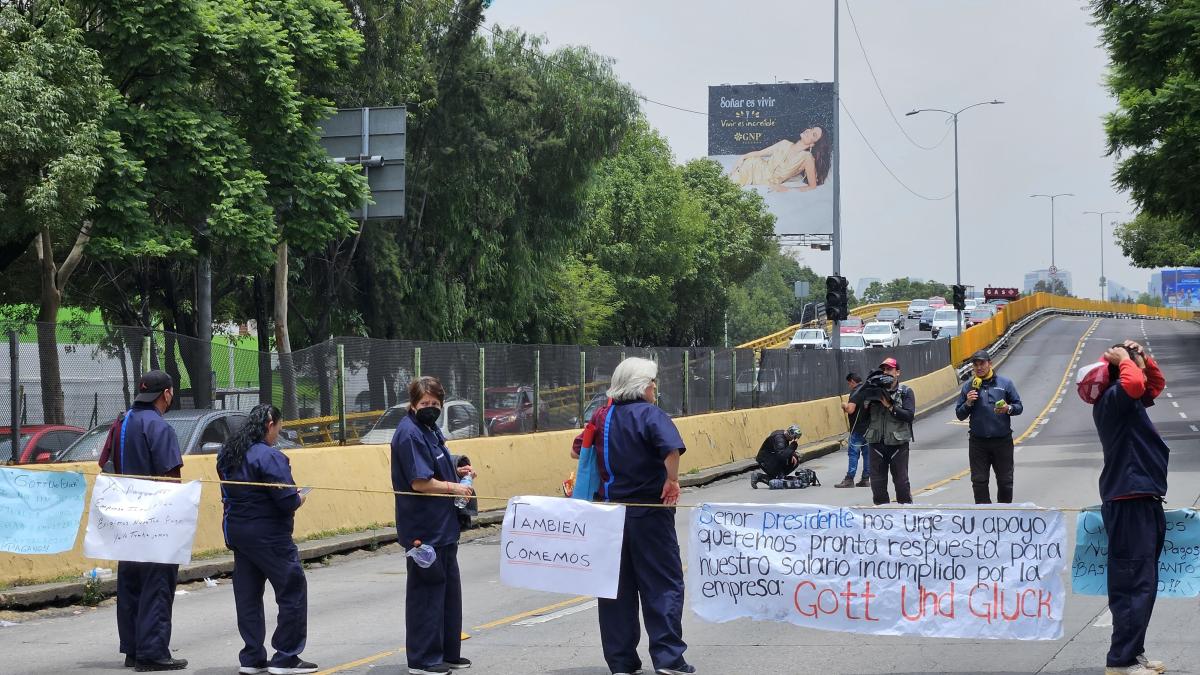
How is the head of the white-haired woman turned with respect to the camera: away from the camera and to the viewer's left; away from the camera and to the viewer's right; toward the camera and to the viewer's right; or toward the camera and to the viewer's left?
away from the camera and to the viewer's right

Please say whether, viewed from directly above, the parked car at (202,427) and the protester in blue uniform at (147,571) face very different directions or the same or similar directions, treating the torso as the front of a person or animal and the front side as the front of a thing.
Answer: very different directions

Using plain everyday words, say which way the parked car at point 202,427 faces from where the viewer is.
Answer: facing the viewer and to the left of the viewer

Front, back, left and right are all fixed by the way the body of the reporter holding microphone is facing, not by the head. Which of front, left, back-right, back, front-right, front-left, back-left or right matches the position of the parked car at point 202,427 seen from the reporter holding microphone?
right

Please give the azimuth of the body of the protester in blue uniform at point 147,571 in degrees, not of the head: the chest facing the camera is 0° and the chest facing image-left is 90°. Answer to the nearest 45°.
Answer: approximately 225°

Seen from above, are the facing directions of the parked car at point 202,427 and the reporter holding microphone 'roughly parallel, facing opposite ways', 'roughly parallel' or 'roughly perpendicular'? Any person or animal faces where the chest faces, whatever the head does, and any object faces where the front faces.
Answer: roughly parallel

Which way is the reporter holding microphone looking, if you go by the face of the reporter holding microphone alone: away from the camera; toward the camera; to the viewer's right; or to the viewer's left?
toward the camera

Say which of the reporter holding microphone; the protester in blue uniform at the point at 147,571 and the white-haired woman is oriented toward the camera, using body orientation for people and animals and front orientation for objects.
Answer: the reporter holding microphone

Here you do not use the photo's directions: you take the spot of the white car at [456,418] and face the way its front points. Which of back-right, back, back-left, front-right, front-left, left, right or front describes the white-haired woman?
front-left

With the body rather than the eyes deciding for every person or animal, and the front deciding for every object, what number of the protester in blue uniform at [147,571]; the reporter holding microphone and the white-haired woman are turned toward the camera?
1

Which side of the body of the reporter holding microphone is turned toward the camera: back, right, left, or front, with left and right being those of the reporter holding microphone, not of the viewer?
front

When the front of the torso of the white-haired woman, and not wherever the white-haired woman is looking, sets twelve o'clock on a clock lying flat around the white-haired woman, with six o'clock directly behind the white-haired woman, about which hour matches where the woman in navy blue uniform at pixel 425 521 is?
The woman in navy blue uniform is roughly at 8 o'clock from the white-haired woman.

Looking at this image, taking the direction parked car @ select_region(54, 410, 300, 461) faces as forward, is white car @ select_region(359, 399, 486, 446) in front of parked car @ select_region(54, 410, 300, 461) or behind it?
behind

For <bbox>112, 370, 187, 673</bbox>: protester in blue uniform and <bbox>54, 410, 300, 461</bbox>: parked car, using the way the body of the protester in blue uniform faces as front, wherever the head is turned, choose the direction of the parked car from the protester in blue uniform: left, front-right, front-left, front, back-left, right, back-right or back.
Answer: front-left

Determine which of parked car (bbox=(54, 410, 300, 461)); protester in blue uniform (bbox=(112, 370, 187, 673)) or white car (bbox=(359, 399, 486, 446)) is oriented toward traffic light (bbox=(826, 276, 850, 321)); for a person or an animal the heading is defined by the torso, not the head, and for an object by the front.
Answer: the protester in blue uniform

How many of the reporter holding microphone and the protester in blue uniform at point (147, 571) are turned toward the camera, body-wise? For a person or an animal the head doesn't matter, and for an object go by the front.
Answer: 1
